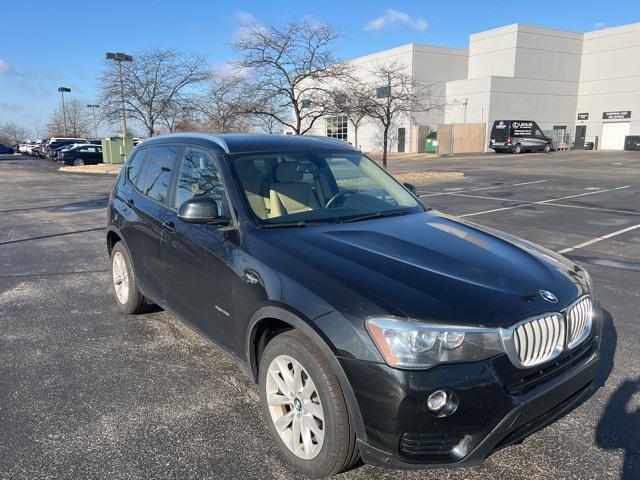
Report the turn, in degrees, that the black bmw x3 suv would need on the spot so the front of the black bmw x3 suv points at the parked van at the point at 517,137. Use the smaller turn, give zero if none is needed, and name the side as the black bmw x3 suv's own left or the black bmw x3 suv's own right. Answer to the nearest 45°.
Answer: approximately 135° to the black bmw x3 suv's own left

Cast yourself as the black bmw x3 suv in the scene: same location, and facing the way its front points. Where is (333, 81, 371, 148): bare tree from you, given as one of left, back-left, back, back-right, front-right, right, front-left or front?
back-left

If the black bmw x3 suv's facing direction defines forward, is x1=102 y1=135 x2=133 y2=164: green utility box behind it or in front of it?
behind

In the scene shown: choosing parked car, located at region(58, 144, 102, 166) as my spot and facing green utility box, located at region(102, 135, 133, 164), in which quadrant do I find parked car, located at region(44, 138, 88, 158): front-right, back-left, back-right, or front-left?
back-left

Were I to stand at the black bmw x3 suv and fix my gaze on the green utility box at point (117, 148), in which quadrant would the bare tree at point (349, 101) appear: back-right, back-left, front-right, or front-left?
front-right

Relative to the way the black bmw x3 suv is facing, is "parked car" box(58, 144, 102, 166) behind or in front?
behind

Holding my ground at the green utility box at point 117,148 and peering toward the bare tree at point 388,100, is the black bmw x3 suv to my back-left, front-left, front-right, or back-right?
front-right

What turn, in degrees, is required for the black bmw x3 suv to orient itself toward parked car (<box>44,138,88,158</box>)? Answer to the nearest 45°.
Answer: approximately 180°

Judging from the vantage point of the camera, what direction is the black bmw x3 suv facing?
facing the viewer and to the right of the viewer

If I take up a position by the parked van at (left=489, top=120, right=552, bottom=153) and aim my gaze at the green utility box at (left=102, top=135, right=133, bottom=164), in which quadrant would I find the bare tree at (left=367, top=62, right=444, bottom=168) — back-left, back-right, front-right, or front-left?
front-left
